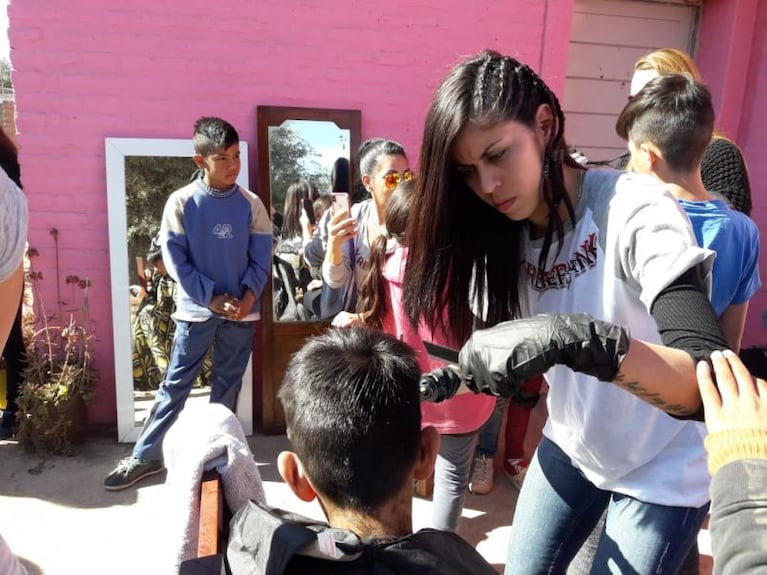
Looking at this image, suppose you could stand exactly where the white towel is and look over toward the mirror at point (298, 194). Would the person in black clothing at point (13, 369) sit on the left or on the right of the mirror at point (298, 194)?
left

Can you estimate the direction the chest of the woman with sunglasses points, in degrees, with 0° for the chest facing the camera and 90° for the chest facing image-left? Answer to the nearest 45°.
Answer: approximately 315°

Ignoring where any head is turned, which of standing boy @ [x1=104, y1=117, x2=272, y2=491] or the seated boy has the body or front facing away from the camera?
the seated boy

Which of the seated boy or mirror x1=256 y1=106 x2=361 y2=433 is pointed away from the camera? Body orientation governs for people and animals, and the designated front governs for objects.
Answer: the seated boy

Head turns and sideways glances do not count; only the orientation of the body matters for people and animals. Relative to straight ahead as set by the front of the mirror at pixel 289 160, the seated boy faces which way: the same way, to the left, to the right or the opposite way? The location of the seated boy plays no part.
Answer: the opposite way

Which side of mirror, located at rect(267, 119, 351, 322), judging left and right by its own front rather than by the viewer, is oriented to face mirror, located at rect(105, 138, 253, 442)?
right

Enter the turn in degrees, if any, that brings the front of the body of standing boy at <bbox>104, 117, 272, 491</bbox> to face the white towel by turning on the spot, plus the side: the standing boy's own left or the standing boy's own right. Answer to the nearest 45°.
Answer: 0° — they already face it

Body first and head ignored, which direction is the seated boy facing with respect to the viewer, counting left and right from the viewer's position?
facing away from the viewer

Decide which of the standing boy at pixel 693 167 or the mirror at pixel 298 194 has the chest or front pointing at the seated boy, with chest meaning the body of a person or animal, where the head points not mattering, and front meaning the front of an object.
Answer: the mirror

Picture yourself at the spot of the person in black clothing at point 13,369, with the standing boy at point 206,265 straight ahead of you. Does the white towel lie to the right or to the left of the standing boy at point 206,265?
right

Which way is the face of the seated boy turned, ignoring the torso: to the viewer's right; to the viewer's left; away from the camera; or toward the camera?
away from the camera

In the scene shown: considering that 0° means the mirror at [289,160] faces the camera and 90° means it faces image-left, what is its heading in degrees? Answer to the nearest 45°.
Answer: approximately 0°
